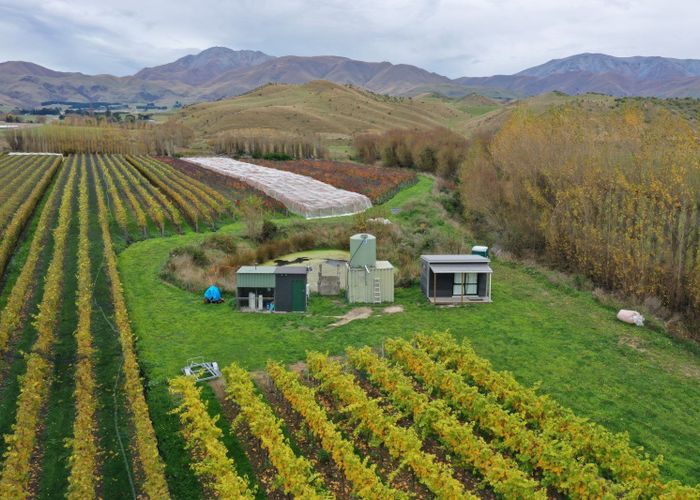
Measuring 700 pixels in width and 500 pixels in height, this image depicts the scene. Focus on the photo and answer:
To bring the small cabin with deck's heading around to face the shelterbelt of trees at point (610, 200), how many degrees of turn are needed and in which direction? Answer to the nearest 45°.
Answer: approximately 135° to its left

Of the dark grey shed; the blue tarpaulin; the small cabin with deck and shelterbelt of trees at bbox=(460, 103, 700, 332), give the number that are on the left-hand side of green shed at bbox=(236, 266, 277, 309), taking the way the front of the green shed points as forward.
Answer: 3

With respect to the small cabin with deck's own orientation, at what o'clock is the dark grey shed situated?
The dark grey shed is roughly at 2 o'clock from the small cabin with deck.

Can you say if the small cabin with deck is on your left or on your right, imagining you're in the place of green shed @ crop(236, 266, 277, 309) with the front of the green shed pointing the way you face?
on your left

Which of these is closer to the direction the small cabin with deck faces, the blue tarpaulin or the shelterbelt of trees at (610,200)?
the blue tarpaulin

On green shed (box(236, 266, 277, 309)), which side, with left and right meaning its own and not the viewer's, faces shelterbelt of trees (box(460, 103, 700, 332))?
left

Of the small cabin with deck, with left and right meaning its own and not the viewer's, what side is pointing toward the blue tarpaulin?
right

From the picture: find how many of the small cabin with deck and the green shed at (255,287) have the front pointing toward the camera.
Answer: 2

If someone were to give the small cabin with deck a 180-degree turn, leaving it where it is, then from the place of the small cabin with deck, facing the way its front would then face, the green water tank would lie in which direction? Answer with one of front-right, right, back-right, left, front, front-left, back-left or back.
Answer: left

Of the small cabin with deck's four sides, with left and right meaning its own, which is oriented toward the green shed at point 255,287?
right

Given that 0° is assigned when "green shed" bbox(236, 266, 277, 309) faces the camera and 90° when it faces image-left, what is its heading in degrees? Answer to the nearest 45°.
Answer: approximately 0°

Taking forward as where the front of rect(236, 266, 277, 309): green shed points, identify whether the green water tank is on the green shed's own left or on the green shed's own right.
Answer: on the green shed's own left

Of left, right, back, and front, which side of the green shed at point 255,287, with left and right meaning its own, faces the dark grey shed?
left
